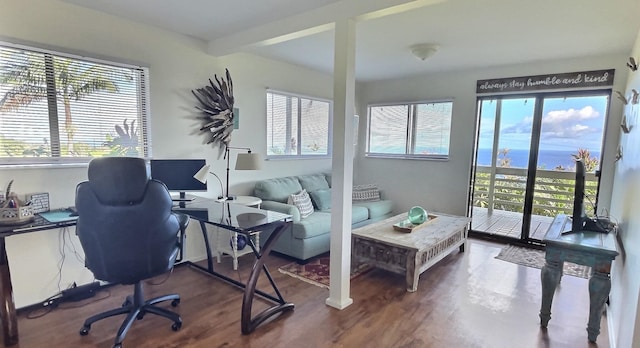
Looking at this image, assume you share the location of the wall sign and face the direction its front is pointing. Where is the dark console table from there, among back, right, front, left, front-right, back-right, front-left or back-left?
front-left

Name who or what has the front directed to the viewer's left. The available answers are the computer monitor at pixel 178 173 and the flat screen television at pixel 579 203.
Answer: the flat screen television at pixel 579 203

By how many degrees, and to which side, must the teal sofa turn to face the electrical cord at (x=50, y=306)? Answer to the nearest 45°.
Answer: approximately 90° to its right

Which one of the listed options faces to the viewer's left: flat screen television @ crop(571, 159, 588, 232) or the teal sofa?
the flat screen television

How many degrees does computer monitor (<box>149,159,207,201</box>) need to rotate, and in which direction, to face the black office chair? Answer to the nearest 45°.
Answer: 0° — it already faces it

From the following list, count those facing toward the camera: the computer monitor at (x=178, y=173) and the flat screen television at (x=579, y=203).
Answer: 1

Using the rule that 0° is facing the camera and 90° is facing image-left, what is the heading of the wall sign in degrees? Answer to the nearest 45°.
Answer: approximately 45°

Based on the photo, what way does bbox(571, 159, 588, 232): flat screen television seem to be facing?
to the viewer's left

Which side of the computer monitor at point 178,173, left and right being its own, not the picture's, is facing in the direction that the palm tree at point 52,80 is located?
right

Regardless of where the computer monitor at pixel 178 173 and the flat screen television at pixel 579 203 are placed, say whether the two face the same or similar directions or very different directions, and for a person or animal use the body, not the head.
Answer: very different directions
